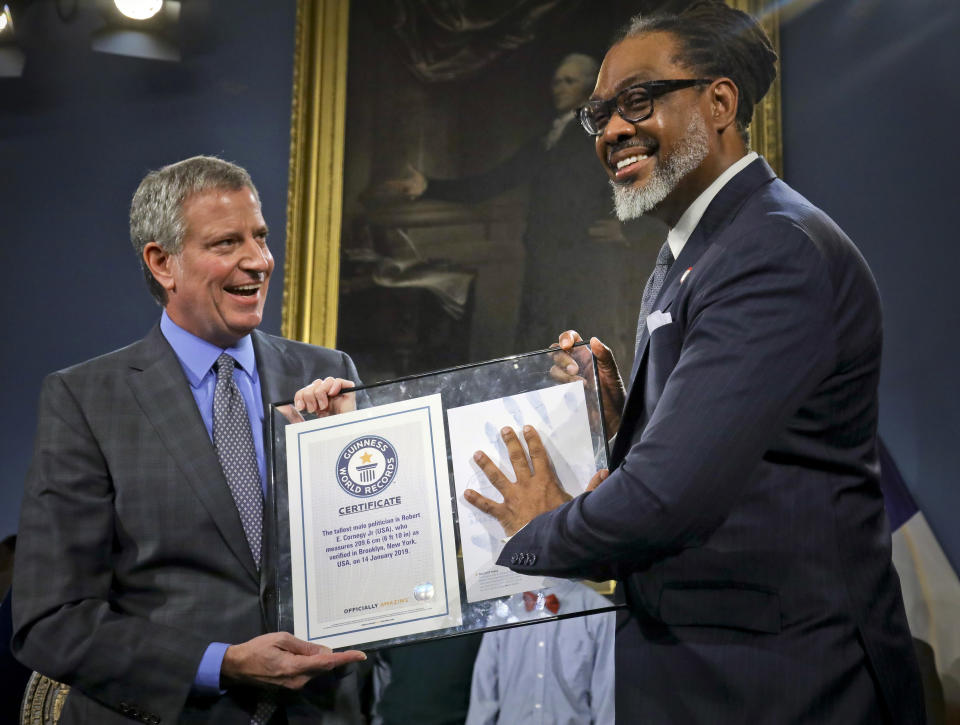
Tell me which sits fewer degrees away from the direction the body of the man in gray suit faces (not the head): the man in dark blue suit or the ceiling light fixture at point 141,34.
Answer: the man in dark blue suit

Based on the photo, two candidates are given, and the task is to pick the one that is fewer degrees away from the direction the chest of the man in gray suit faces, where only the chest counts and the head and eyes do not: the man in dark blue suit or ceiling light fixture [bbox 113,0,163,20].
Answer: the man in dark blue suit

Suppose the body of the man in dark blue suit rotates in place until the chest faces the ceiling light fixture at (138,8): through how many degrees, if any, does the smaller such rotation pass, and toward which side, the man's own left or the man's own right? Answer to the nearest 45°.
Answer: approximately 45° to the man's own right

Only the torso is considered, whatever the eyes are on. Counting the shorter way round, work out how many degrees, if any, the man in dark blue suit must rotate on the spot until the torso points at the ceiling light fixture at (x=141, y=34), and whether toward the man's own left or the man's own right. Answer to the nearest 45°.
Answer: approximately 45° to the man's own right

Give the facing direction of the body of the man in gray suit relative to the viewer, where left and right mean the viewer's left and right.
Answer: facing the viewer and to the right of the viewer

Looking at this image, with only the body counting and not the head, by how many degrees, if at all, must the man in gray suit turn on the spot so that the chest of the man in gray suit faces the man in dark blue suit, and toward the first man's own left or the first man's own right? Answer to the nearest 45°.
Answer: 0° — they already face them

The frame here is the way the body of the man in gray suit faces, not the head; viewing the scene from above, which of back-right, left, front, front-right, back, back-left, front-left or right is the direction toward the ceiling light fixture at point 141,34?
back-left

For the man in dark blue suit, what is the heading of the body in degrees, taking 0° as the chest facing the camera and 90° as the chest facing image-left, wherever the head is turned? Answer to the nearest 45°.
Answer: approximately 90°

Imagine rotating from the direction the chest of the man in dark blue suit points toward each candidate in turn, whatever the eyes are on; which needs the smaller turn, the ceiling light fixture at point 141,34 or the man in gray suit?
the man in gray suit

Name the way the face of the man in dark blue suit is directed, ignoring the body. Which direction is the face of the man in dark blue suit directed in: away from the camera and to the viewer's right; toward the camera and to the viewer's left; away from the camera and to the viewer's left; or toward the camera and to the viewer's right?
toward the camera and to the viewer's left

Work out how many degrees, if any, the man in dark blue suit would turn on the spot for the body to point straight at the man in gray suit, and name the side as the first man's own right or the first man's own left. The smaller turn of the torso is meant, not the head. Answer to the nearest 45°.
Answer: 0° — they already face them

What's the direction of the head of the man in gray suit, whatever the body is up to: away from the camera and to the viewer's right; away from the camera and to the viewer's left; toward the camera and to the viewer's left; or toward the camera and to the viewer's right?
toward the camera and to the viewer's right

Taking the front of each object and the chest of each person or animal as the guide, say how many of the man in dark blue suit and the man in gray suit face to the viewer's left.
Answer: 1
